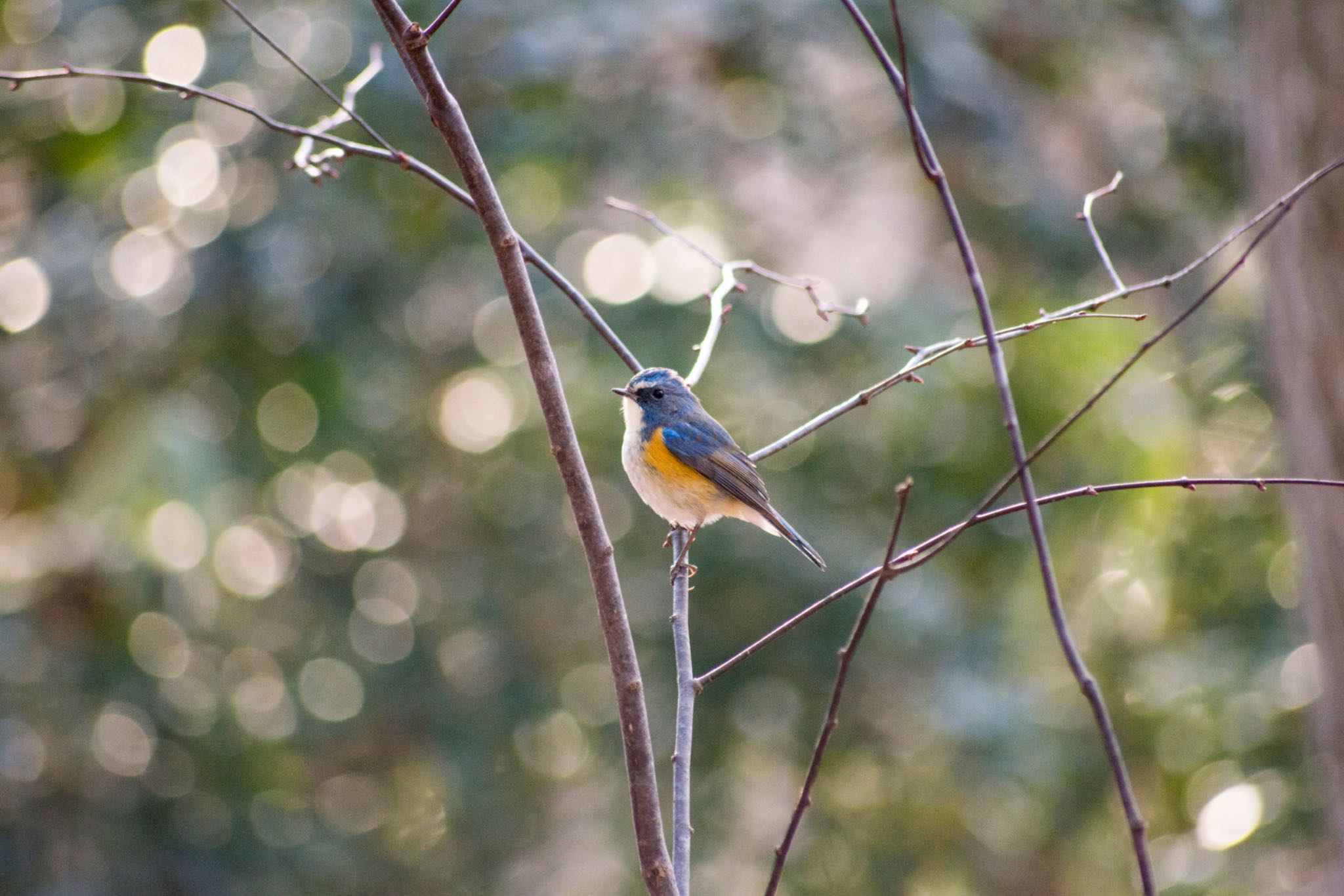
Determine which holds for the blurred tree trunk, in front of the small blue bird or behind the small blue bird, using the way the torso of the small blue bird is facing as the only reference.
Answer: behind

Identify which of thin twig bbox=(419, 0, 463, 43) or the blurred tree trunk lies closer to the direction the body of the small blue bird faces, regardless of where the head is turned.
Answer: the thin twig

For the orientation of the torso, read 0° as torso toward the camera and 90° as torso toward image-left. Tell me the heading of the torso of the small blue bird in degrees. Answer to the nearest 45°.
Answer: approximately 90°
